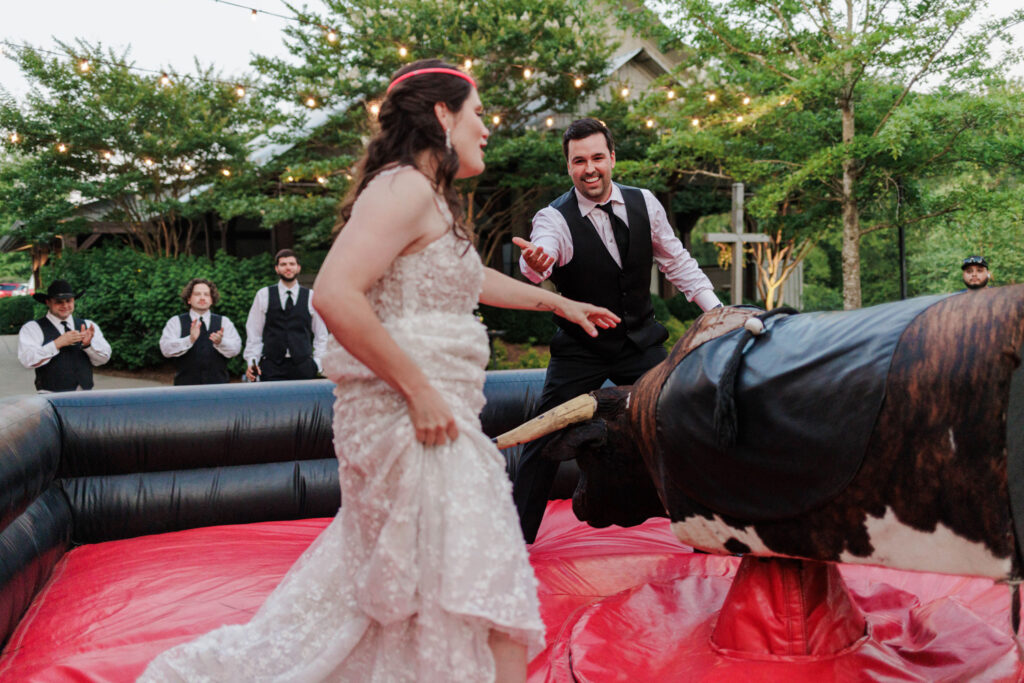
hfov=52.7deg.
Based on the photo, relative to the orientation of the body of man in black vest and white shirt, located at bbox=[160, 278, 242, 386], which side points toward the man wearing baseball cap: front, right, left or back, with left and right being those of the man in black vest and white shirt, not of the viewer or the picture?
left

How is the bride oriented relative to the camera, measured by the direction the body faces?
to the viewer's right

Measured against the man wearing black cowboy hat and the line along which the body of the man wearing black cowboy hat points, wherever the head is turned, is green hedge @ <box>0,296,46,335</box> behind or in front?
behind

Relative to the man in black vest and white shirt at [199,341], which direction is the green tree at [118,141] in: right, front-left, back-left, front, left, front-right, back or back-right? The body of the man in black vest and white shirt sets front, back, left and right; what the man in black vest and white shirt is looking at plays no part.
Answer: back

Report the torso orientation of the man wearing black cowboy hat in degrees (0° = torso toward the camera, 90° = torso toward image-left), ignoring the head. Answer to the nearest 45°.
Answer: approximately 315°

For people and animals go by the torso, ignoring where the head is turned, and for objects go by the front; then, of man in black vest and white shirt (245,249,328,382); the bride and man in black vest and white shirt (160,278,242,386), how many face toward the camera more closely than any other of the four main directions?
2

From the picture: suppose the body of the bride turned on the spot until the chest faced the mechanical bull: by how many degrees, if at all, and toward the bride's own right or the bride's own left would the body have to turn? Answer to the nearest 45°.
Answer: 0° — they already face it

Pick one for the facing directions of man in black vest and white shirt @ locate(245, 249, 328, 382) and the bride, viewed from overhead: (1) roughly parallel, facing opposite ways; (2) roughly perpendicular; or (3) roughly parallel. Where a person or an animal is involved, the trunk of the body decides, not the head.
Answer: roughly perpendicular

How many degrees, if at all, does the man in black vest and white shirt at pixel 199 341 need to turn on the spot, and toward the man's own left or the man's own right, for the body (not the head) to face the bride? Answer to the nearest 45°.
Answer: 0° — they already face them

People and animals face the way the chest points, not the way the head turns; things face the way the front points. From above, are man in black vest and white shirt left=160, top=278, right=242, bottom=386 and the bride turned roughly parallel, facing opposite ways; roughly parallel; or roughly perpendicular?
roughly perpendicular
